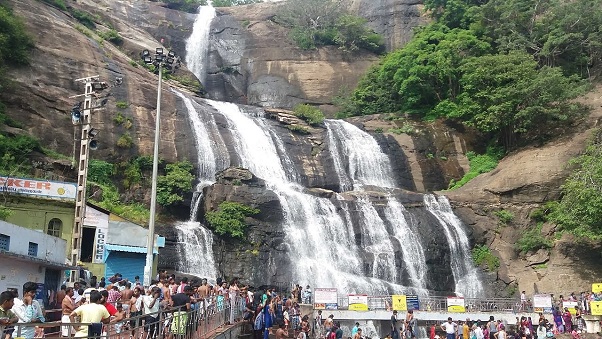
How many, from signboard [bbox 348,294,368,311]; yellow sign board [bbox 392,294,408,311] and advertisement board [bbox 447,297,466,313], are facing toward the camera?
3

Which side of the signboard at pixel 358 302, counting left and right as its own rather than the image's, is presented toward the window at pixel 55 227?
right

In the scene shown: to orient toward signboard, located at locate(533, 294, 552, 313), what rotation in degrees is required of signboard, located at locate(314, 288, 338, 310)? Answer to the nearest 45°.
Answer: approximately 90° to its left

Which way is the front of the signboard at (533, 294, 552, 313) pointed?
toward the camera

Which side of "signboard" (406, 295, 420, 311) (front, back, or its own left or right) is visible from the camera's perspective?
front

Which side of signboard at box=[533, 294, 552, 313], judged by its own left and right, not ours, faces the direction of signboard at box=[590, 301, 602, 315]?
left

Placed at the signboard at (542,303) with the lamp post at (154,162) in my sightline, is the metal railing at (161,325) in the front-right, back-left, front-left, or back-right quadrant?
front-left

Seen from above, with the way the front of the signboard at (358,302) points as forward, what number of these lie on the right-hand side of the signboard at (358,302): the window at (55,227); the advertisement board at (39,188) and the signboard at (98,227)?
3

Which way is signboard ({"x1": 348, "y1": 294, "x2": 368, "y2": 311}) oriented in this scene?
toward the camera

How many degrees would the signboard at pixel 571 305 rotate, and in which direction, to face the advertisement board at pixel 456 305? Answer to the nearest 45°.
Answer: approximately 45° to its right

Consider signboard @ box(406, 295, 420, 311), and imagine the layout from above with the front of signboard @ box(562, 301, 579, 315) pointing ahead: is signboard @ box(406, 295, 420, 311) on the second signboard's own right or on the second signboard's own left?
on the second signboard's own right

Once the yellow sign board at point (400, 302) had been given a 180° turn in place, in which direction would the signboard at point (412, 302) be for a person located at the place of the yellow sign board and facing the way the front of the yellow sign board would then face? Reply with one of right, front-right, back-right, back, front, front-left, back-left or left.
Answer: front-right

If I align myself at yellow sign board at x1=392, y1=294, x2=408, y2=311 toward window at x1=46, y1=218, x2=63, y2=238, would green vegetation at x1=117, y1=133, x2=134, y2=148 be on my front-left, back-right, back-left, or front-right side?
front-right

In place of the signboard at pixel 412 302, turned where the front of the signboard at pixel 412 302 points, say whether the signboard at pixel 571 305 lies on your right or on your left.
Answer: on your left

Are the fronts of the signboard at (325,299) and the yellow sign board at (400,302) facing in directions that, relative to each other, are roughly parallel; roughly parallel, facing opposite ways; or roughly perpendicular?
roughly parallel

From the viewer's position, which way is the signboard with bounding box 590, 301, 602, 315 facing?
facing the viewer
